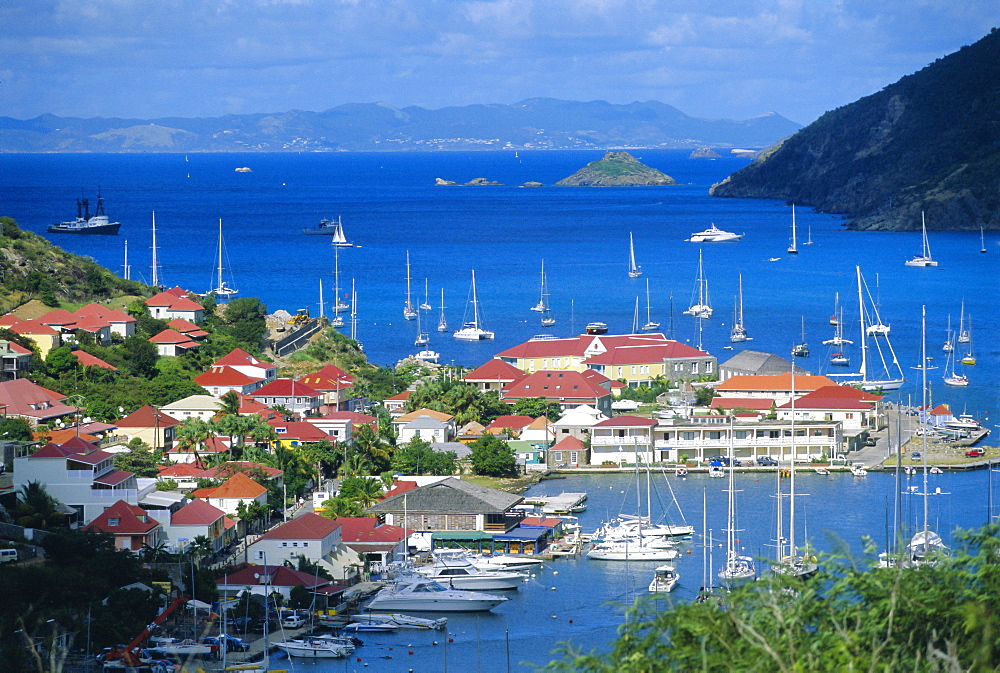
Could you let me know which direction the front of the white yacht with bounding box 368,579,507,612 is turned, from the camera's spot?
facing to the right of the viewer

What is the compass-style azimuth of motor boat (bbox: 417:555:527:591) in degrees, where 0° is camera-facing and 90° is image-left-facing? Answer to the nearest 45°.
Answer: approximately 270°

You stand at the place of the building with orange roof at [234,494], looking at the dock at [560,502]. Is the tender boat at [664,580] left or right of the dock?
right

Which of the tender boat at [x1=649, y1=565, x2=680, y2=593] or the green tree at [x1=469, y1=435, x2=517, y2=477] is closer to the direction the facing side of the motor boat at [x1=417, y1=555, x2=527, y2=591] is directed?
the tender boat

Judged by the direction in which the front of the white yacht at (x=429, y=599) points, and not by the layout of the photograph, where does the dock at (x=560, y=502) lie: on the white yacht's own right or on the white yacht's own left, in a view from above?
on the white yacht's own left

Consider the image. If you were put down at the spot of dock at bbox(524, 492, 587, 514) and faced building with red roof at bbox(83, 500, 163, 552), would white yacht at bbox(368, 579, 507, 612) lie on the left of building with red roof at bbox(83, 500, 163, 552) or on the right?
left

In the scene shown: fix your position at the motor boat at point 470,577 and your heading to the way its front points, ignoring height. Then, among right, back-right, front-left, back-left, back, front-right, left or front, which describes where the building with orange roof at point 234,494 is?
back-left

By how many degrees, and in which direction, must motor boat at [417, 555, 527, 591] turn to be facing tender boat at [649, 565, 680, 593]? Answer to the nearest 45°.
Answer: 0° — it already faces it

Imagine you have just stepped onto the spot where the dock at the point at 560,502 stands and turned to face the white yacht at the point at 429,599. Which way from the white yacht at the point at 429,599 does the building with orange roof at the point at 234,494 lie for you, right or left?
right

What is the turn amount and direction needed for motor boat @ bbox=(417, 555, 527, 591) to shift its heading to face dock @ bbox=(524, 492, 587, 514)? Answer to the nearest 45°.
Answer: approximately 90° to its left

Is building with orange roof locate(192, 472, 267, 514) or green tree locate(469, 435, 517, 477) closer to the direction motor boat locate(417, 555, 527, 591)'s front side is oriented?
the green tree

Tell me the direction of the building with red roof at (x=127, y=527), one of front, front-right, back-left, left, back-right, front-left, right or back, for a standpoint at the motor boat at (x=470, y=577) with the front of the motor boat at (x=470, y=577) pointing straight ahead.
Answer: back
